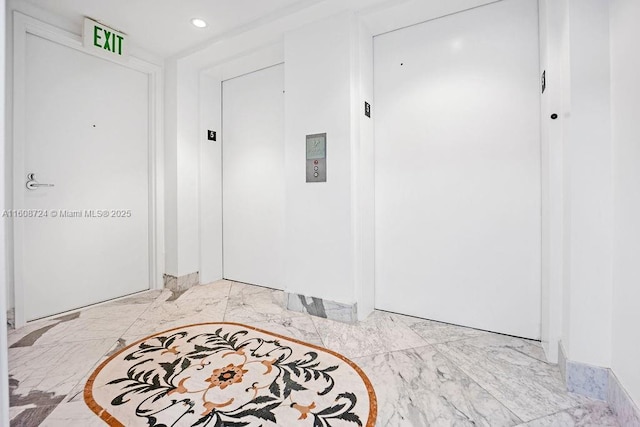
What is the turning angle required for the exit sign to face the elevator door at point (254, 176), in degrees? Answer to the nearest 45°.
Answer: approximately 45° to its left

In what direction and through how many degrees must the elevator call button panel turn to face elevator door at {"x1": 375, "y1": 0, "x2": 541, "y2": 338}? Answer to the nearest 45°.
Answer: approximately 135° to its left

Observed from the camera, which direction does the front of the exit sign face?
facing the viewer and to the right of the viewer

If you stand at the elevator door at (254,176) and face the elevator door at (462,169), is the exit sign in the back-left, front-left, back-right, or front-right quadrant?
back-right

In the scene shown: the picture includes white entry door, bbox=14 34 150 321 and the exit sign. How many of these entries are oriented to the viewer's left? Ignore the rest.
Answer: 0

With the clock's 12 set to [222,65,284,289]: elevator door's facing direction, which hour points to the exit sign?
The exit sign is roughly at 1 o'clock from the elevator door.

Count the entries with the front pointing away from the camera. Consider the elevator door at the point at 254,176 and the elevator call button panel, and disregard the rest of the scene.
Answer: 0

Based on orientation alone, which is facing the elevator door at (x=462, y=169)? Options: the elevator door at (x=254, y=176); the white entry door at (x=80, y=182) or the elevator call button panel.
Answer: the white entry door

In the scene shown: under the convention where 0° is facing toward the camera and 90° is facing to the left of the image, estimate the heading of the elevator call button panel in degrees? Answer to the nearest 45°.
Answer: approximately 45°

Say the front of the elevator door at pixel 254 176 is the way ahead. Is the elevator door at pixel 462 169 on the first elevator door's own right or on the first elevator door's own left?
on the first elevator door's own left

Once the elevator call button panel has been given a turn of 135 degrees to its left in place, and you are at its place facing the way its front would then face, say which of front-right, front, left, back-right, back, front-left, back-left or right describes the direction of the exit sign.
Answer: back
